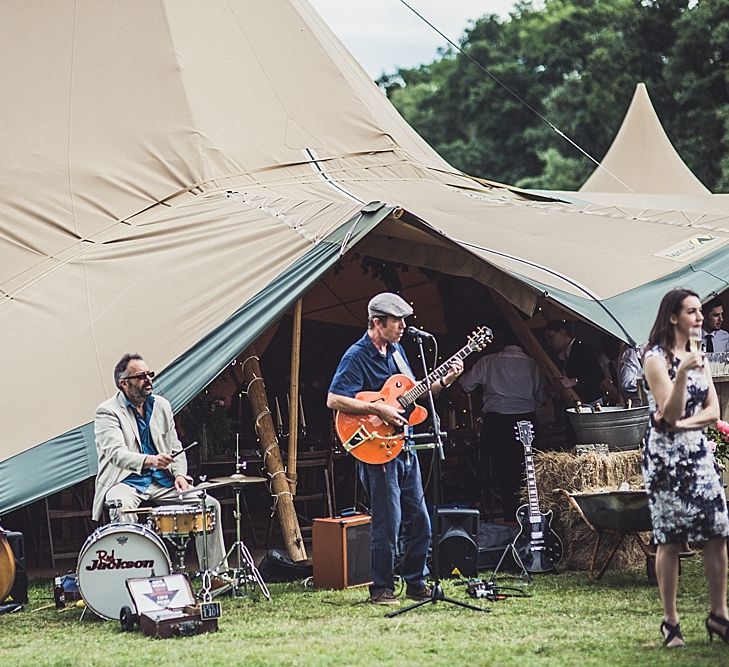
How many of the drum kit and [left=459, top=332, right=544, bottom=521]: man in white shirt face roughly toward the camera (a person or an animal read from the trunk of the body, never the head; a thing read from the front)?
1

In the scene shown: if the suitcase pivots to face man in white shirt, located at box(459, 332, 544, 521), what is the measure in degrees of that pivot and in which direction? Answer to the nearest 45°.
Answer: approximately 135° to its left

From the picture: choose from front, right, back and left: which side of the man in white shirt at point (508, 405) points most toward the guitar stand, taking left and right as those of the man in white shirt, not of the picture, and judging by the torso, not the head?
back

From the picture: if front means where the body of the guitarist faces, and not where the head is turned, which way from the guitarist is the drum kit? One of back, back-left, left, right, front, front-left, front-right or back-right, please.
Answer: back-right

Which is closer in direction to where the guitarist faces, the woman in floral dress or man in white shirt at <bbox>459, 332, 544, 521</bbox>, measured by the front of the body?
the woman in floral dress

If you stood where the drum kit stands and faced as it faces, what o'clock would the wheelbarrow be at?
The wheelbarrow is roughly at 9 o'clock from the drum kit.
